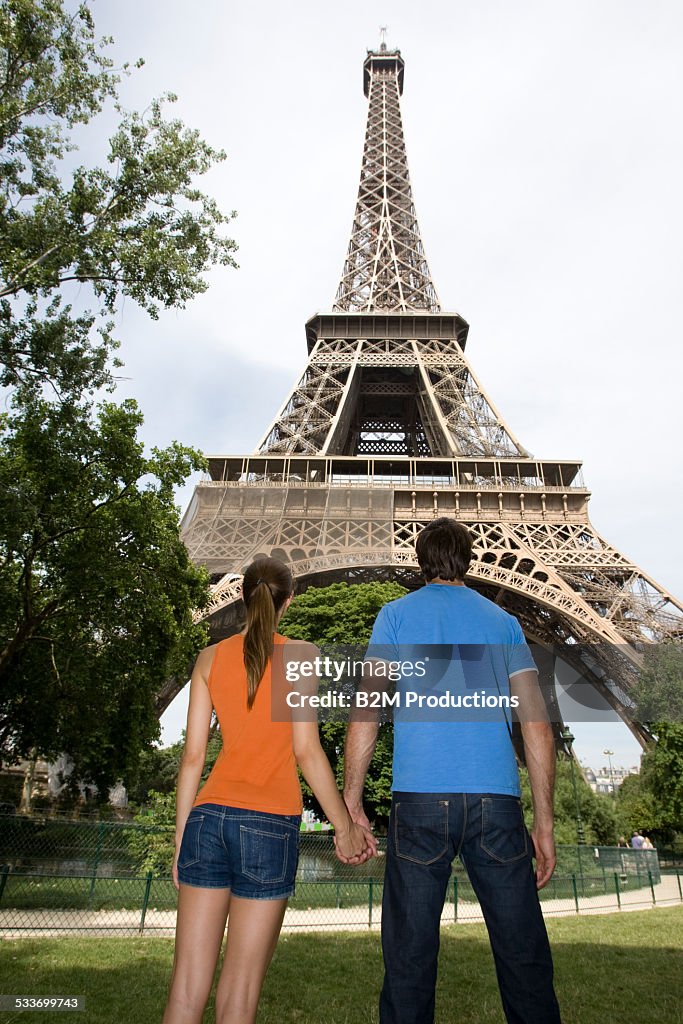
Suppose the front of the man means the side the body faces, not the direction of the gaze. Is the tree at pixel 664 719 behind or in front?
in front

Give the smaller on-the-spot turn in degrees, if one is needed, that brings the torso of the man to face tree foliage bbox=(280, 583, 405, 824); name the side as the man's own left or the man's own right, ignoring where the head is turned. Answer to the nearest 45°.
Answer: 0° — they already face it

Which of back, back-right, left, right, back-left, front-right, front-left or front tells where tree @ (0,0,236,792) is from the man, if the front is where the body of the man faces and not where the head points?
front-left

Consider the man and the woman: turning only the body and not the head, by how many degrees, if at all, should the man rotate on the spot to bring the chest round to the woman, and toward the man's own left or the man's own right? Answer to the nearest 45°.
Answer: approximately 90° to the man's own left

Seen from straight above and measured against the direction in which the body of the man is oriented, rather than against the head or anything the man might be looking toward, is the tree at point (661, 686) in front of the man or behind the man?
in front

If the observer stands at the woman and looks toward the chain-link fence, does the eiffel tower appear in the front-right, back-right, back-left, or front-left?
front-right

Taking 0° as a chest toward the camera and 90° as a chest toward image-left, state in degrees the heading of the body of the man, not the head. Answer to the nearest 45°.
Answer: approximately 180°

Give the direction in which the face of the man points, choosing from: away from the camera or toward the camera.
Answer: away from the camera

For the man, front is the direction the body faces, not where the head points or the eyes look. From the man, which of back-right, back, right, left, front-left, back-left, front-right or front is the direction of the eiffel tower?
front

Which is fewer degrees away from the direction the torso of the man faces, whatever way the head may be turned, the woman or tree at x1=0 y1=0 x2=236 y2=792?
the tree

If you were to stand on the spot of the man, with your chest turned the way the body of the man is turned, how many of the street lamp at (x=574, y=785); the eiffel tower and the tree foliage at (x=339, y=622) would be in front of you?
3

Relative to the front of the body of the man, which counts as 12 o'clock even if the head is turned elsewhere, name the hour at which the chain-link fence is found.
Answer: The chain-link fence is roughly at 11 o'clock from the man.

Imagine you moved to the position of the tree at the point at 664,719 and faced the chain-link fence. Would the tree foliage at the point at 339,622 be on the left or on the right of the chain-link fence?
right

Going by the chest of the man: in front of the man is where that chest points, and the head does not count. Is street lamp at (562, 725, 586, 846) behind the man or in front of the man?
in front
